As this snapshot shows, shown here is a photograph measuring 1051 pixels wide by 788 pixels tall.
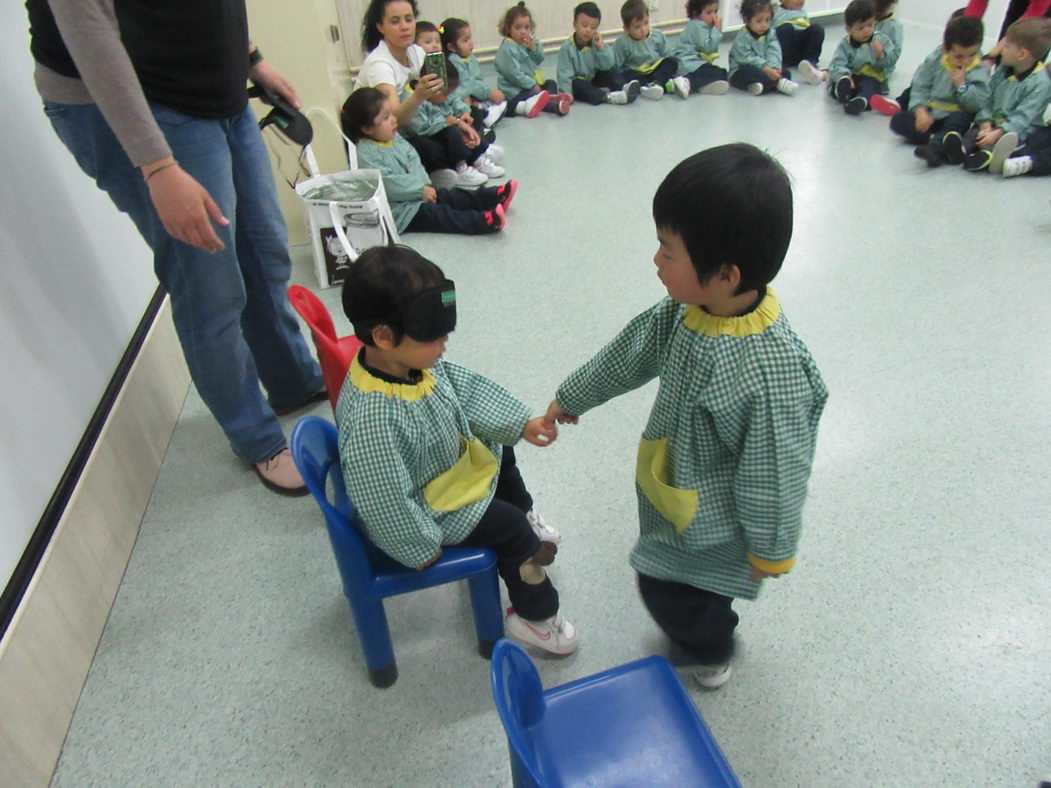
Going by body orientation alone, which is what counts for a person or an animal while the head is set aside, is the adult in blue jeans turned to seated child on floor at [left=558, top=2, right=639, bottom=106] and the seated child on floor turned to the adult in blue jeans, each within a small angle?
no

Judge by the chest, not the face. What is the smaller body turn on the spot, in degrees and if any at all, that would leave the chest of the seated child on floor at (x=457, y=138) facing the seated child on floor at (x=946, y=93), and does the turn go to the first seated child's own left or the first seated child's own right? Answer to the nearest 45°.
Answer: approximately 45° to the first seated child's own left

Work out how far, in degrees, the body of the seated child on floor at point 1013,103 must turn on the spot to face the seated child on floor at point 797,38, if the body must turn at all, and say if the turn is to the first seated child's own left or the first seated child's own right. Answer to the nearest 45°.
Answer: approximately 90° to the first seated child's own right

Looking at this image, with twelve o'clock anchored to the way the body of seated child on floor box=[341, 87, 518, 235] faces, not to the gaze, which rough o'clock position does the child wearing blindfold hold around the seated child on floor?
The child wearing blindfold is roughly at 3 o'clock from the seated child on floor.

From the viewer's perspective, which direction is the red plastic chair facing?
to the viewer's right

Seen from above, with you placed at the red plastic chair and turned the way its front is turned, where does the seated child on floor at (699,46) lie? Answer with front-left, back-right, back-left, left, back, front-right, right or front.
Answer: front-left

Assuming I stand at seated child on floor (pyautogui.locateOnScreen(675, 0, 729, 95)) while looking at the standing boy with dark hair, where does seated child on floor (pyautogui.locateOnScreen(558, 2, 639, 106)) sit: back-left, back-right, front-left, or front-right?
front-right

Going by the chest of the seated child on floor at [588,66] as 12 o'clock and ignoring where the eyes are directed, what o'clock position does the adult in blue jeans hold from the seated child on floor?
The adult in blue jeans is roughly at 2 o'clock from the seated child on floor.

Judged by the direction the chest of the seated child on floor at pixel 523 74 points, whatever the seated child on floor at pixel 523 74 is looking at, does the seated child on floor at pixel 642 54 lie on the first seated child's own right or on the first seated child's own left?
on the first seated child's own left

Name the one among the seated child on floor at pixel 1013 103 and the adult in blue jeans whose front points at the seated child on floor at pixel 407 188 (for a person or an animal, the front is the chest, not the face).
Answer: the seated child on floor at pixel 1013 103

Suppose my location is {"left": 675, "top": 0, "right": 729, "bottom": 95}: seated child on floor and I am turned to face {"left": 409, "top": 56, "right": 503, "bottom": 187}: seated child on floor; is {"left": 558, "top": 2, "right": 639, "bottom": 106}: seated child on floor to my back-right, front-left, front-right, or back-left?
front-right

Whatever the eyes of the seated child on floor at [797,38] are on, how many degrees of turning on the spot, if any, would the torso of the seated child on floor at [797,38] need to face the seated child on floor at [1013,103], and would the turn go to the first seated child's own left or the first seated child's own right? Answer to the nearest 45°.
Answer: approximately 45° to the first seated child's own left

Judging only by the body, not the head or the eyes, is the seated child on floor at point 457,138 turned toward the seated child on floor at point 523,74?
no

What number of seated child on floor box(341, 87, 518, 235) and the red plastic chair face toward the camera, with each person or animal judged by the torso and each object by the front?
0

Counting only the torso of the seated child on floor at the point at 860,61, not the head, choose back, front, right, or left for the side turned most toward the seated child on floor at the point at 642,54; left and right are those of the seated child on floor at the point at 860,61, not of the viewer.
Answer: right

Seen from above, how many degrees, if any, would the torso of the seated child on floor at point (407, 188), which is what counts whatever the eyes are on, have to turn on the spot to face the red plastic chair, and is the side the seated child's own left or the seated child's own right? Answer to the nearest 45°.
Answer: approximately 90° to the seated child's own right

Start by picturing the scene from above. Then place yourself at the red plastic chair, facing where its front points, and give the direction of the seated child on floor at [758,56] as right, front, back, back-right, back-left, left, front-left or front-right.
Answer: front-left

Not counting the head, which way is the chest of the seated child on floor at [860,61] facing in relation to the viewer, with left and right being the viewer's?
facing the viewer

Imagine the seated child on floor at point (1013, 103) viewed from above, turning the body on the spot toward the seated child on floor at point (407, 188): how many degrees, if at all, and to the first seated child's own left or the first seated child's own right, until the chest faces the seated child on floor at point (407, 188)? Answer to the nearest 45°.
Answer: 0° — they already face them

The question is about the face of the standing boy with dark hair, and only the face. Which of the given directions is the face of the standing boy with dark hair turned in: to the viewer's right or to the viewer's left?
to the viewer's left
